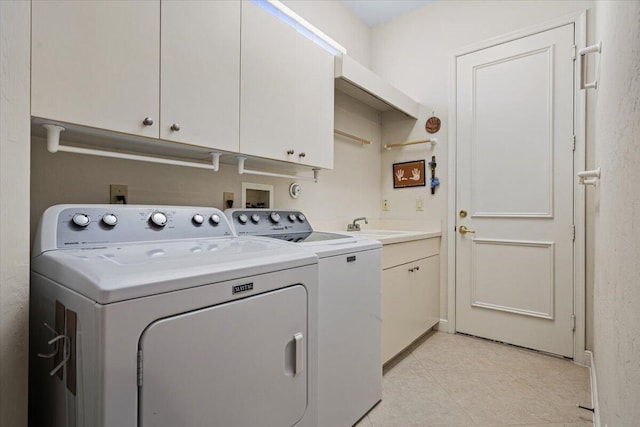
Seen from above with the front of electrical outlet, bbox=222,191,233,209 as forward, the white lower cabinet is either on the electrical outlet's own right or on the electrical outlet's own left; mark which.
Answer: on the electrical outlet's own left

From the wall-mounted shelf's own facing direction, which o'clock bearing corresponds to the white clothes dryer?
The white clothes dryer is roughly at 2 o'clock from the wall-mounted shelf.

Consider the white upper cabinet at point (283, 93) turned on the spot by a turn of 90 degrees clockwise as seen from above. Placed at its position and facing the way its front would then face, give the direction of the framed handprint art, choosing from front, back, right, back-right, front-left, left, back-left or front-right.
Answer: back

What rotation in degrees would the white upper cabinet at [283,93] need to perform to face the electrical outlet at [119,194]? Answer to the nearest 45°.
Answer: approximately 135° to its right

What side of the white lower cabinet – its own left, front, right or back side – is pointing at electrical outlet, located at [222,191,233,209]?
right

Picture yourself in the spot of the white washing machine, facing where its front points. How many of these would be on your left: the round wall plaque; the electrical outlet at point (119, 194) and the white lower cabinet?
2

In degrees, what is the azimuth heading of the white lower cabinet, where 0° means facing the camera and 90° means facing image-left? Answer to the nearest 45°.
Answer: approximately 315°

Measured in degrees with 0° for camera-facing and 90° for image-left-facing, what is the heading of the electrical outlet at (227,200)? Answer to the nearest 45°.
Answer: approximately 315°

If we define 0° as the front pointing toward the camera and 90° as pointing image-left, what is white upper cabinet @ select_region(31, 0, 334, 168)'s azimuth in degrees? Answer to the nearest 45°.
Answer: approximately 315°

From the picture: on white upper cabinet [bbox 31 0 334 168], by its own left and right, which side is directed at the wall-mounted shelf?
left

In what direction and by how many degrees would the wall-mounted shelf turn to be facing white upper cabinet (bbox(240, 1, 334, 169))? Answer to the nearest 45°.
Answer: approximately 90° to its right
